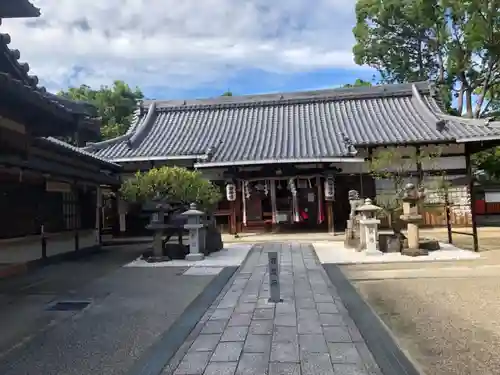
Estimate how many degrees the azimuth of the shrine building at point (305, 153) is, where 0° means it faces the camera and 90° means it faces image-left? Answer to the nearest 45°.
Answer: approximately 0°

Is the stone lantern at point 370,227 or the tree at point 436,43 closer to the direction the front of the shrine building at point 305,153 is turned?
the stone lantern

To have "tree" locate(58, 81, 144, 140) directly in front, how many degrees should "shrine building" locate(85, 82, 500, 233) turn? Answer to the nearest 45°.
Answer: approximately 135° to its right

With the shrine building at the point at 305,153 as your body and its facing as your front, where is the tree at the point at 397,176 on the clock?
The tree is roughly at 11 o'clock from the shrine building.

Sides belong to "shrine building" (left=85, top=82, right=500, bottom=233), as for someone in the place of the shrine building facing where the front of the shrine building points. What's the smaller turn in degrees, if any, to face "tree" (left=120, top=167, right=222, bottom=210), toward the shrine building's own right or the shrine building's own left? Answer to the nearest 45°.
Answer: approximately 45° to the shrine building's own right

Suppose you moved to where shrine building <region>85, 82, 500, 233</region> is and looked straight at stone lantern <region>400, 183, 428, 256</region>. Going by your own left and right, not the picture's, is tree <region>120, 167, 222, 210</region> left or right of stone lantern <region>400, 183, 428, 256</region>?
right

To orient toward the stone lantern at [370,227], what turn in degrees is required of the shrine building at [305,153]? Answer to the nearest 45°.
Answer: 0° — it already faces it
